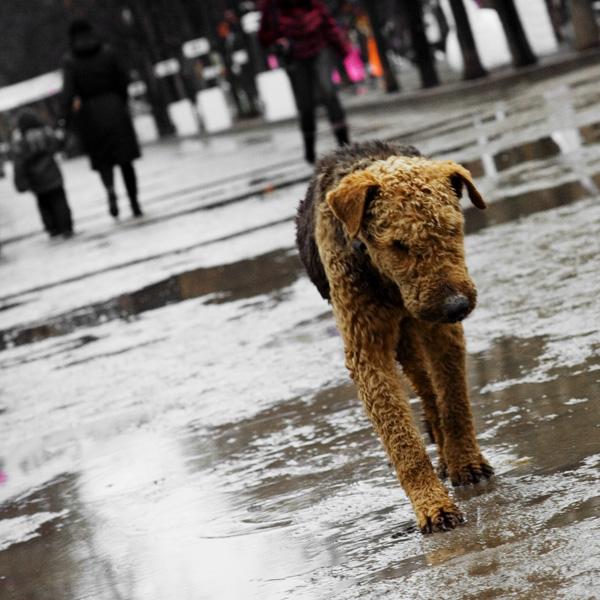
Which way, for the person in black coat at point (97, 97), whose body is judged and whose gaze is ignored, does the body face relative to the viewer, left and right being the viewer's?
facing away from the viewer

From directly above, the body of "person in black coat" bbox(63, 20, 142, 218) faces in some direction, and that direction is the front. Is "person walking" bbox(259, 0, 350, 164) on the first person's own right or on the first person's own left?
on the first person's own right

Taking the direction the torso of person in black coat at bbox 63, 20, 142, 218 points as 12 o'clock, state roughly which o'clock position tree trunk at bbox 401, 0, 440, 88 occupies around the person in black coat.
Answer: The tree trunk is roughly at 1 o'clock from the person in black coat.

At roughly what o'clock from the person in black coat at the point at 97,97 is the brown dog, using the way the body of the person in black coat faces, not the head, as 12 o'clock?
The brown dog is roughly at 6 o'clock from the person in black coat.

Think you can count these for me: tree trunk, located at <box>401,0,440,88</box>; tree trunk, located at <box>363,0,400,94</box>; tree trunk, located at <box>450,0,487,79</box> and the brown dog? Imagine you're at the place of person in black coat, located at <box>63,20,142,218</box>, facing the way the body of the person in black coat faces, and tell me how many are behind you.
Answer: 1

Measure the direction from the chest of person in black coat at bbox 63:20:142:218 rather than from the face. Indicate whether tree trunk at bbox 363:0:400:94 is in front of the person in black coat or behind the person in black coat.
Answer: in front

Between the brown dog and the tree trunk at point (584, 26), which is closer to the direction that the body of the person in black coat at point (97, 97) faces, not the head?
the tree trunk

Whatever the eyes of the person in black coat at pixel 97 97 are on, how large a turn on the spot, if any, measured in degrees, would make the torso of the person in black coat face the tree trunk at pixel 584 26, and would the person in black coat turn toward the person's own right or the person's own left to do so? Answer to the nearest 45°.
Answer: approximately 45° to the person's own right
